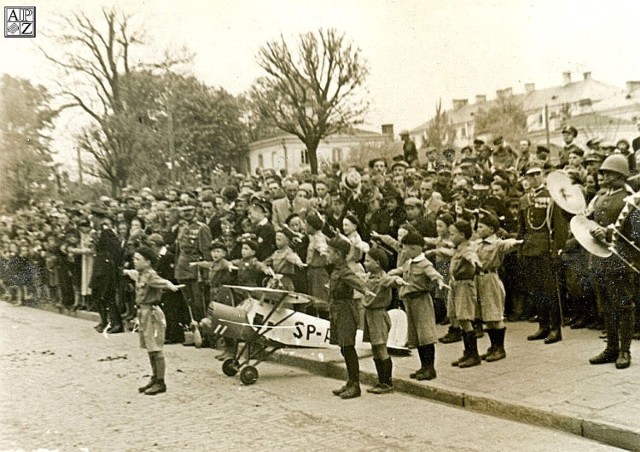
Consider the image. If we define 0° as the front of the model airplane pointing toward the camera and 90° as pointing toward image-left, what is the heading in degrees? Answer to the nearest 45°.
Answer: approximately 45°

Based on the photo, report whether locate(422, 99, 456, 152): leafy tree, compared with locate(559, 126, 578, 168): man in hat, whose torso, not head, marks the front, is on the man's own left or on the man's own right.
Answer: on the man's own right

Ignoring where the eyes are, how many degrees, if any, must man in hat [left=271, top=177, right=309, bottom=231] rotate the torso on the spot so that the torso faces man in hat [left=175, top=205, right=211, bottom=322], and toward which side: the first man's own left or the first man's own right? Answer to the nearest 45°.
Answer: approximately 90° to the first man's own right

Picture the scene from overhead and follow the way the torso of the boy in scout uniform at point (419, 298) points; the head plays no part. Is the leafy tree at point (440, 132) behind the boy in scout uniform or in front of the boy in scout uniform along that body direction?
behind

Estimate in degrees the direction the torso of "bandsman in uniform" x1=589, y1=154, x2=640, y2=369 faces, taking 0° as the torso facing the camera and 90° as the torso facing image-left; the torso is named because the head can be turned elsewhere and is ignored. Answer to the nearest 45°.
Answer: approximately 45°
